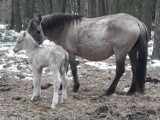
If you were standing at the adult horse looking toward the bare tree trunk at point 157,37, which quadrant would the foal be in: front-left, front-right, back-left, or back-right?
back-left

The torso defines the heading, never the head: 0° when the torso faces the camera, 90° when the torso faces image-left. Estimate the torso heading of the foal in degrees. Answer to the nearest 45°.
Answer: approximately 135°

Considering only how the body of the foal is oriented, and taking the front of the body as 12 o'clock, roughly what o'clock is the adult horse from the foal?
The adult horse is roughly at 3 o'clock from the foal.

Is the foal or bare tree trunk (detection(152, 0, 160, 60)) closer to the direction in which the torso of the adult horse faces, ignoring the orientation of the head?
the foal

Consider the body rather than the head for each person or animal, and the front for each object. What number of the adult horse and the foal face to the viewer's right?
0

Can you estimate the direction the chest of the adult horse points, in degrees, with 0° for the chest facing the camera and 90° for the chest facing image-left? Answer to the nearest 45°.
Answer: approximately 90°

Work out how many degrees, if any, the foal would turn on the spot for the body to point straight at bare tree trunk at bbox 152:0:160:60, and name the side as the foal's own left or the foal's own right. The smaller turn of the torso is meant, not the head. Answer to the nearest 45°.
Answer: approximately 90° to the foal's own right

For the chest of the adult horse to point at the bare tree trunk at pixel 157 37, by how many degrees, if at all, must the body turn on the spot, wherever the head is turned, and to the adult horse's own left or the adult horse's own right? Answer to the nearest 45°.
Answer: approximately 135° to the adult horse's own right

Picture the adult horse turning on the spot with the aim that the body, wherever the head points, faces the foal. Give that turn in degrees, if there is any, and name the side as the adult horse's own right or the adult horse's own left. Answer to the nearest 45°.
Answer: approximately 45° to the adult horse's own left

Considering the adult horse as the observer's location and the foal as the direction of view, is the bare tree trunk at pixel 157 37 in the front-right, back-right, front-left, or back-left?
back-right
